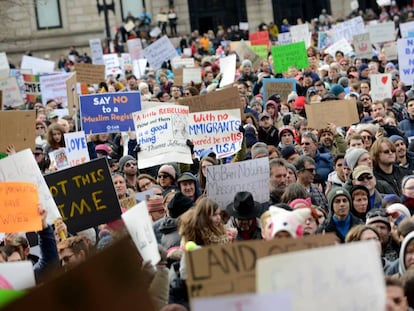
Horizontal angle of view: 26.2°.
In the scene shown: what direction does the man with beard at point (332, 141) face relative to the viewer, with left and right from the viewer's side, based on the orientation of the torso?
facing the viewer and to the left of the viewer
